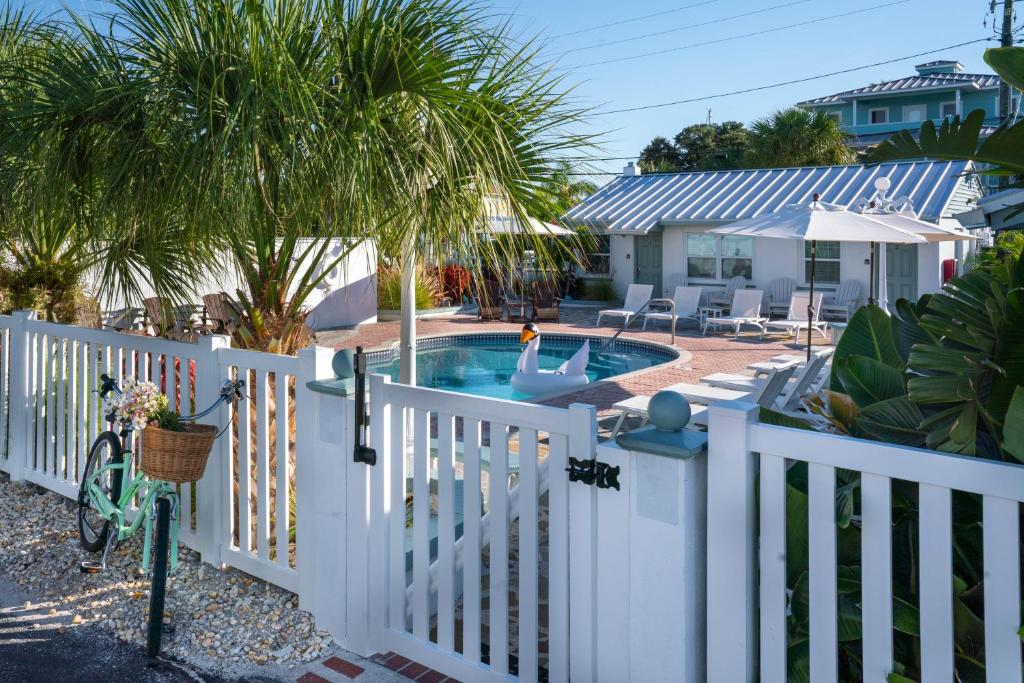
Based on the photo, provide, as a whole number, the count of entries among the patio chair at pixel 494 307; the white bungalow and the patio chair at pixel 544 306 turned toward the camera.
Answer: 3

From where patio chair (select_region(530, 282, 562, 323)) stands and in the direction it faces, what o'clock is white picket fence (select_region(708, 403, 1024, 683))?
The white picket fence is roughly at 12 o'clock from the patio chair.

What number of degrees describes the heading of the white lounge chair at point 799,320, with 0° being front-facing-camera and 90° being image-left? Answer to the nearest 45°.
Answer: approximately 45°

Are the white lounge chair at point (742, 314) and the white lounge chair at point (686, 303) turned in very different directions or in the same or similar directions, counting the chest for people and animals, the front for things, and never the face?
same or similar directions

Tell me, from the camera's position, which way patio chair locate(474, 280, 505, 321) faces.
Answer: facing the viewer

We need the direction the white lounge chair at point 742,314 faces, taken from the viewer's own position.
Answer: facing the viewer and to the left of the viewer

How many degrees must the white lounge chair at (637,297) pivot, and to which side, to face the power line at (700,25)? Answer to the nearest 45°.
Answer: approximately 135° to its right

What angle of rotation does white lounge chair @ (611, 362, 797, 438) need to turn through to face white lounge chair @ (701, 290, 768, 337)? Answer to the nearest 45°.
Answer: approximately 135° to its right

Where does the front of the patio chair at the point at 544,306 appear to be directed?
toward the camera
